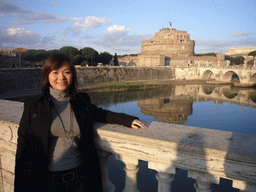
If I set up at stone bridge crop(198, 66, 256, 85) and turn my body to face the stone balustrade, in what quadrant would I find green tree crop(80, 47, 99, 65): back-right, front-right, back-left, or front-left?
front-right

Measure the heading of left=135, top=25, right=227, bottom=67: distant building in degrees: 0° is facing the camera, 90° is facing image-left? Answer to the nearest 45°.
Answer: approximately 315°

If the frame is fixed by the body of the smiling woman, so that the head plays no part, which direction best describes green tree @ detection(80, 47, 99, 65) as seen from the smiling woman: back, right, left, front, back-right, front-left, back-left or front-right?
back

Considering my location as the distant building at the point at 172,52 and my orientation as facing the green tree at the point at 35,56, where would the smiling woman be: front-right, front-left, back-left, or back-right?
front-left

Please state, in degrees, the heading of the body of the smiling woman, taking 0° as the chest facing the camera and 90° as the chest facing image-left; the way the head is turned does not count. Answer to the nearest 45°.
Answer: approximately 0°

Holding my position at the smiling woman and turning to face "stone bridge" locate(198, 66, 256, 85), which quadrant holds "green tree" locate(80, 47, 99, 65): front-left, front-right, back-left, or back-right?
front-left

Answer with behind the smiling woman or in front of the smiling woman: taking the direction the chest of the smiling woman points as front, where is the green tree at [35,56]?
behind

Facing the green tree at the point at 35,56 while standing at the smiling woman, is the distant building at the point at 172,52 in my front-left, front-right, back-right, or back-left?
front-right

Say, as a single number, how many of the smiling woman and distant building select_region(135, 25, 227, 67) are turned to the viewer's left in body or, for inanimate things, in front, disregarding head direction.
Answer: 0

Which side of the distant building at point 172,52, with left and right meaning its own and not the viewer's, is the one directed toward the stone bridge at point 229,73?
front
